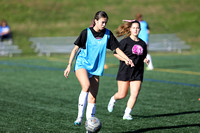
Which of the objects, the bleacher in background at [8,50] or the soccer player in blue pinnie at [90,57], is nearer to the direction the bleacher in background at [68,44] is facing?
the soccer player in blue pinnie

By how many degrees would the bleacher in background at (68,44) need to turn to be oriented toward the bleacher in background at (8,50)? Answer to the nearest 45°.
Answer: approximately 45° to its right

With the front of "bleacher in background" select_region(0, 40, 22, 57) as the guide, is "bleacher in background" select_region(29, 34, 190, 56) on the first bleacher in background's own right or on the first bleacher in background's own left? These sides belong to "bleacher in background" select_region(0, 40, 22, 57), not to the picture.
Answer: on the first bleacher in background's own left

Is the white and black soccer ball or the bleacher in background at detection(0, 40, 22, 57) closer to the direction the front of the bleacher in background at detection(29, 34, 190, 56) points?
the white and black soccer ball

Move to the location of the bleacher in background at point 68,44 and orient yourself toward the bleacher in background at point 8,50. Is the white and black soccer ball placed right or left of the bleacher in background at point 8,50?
left

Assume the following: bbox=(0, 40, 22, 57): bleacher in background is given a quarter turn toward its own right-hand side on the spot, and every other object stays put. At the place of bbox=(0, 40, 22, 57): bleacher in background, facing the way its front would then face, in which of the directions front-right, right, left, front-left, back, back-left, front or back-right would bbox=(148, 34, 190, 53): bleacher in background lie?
back

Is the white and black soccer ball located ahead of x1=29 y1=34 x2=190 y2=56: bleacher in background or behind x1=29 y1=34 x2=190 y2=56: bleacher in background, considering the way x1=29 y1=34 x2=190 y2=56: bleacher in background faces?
ahead

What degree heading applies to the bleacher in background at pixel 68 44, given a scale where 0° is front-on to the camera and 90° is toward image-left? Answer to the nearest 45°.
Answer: approximately 0°

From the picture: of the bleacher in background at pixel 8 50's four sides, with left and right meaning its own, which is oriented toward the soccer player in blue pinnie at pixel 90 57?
front

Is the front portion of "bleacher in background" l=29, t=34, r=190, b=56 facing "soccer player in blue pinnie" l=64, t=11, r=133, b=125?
yes

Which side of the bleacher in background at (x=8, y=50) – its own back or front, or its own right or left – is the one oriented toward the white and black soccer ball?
front
